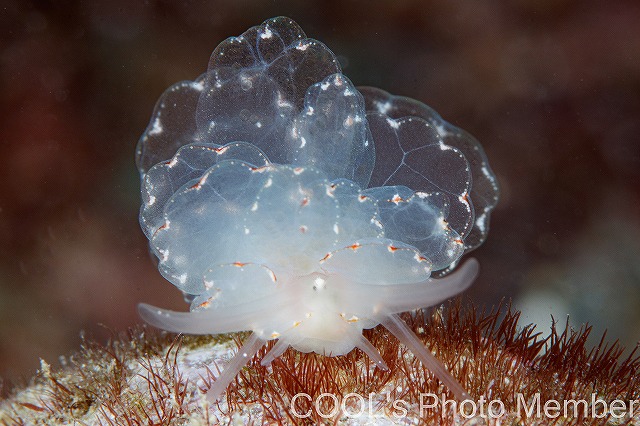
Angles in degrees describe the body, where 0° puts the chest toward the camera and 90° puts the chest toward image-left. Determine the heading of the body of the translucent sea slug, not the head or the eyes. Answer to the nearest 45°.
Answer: approximately 0°
